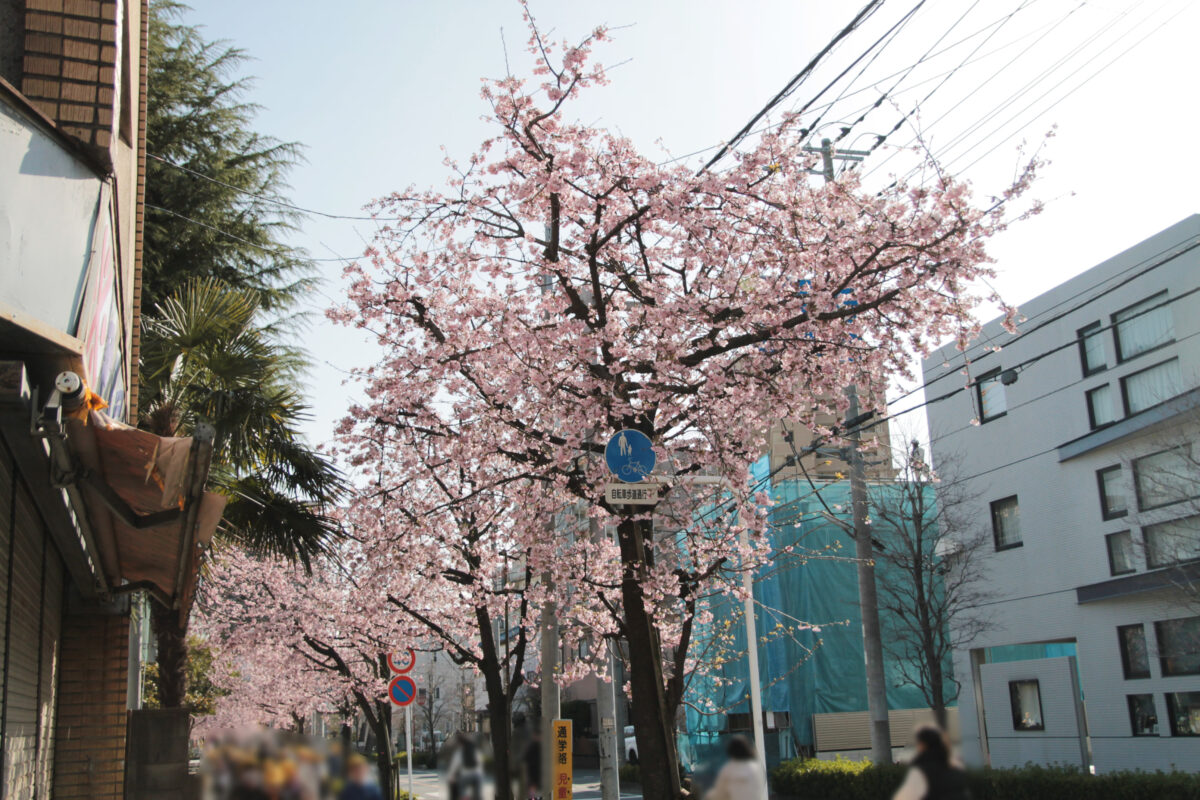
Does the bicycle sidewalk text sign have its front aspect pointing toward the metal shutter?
no

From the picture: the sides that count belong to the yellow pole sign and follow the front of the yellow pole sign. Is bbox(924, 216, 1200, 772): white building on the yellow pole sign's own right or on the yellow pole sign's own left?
on the yellow pole sign's own left

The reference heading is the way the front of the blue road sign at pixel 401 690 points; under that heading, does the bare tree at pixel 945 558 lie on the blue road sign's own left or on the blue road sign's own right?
on the blue road sign's own left

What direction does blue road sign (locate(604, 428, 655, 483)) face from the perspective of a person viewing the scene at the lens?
facing the viewer

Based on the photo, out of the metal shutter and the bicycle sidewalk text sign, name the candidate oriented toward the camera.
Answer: the bicycle sidewalk text sign

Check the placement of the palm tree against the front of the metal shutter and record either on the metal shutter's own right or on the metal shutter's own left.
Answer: on the metal shutter's own left

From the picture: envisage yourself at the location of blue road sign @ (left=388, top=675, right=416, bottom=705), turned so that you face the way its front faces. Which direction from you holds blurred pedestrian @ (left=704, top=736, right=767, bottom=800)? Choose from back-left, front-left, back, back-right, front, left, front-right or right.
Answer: front

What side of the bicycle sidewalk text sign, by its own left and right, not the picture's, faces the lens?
front

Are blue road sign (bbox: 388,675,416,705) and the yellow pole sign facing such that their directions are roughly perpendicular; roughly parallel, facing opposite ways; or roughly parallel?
roughly parallel

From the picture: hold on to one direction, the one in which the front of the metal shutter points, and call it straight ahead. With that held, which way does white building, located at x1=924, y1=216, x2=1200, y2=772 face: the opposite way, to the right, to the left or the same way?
the opposite way

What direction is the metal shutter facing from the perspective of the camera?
to the viewer's right

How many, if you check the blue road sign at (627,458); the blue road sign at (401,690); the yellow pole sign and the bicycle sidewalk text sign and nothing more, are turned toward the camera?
4
